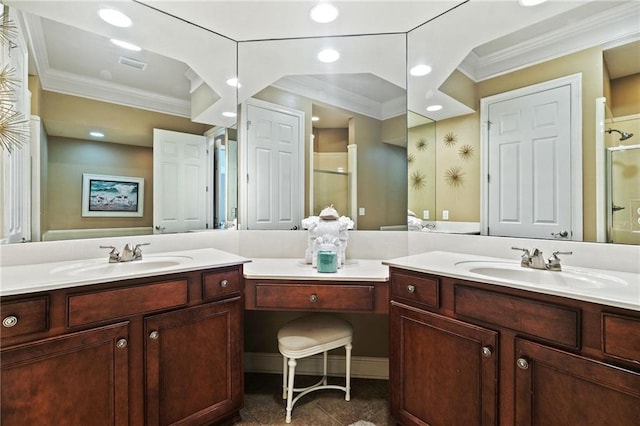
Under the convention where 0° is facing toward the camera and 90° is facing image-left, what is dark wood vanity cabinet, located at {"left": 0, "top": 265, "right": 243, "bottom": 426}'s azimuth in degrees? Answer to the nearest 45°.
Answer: approximately 315°

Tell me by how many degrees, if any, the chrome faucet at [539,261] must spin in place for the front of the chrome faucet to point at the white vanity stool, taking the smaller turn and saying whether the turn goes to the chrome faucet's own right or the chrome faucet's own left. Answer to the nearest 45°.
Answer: approximately 45° to the chrome faucet's own right

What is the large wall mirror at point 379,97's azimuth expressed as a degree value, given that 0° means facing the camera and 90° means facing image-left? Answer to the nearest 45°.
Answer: approximately 0°

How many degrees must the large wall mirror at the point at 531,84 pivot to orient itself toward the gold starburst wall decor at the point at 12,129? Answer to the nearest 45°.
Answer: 0° — it already faces it
